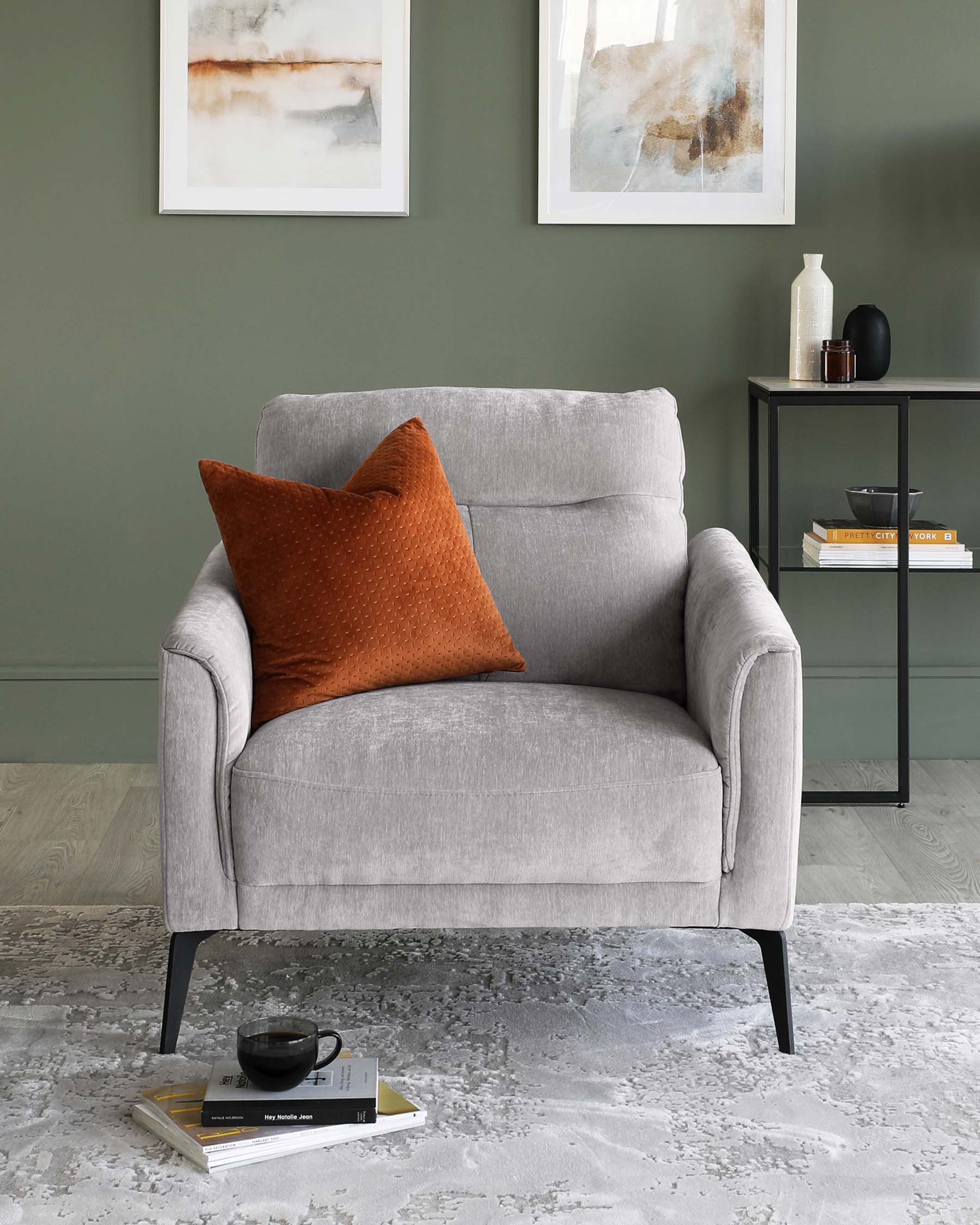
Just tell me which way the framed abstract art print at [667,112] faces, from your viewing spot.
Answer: facing the viewer

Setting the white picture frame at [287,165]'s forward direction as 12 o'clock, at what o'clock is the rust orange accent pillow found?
The rust orange accent pillow is roughly at 12 o'clock from the white picture frame.

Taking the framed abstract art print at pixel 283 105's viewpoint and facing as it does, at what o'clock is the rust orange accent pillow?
The rust orange accent pillow is roughly at 12 o'clock from the framed abstract art print.

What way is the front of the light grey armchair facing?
toward the camera

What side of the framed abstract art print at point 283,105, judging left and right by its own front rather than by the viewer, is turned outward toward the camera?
front

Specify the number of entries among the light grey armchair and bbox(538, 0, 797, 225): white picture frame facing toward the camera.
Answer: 2

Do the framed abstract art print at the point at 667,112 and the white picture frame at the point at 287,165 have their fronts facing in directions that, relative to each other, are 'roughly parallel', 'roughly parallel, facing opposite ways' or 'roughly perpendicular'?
roughly parallel

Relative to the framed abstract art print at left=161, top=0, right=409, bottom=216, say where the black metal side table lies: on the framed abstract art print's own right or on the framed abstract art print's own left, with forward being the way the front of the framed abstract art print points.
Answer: on the framed abstract art print's own left

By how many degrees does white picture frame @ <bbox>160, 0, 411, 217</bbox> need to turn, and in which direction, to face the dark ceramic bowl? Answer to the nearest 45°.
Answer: approximately 90° to its left
